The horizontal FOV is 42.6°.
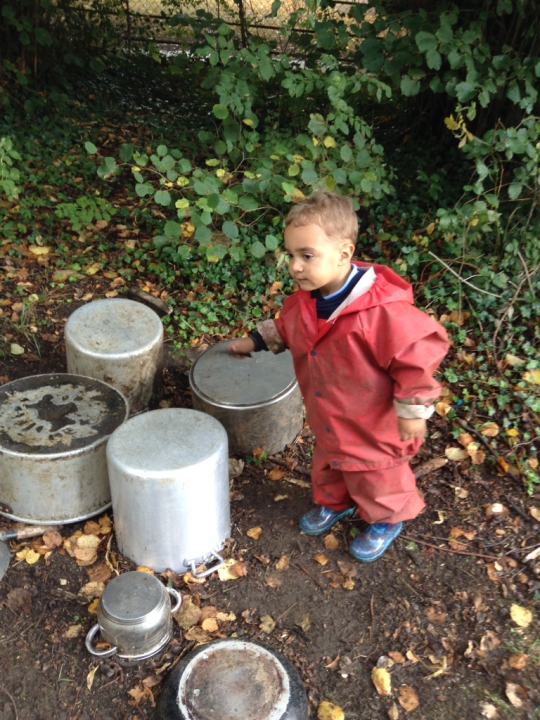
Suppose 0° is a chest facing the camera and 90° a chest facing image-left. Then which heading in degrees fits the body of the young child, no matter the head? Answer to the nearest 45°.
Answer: approximately 45°

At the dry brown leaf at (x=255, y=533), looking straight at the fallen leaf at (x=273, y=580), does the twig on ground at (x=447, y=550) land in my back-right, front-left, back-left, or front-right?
front-left

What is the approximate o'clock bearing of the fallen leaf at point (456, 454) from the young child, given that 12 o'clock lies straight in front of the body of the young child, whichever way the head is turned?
The fallen leaf is roughly at 6 o'clock from the young child.

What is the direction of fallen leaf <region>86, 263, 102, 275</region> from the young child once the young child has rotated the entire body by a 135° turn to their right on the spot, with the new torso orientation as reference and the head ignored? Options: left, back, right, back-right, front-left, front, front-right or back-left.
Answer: front-left

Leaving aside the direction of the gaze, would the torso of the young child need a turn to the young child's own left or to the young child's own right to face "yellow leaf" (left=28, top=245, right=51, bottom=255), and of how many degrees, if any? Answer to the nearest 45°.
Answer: approximately 90° to the young child's own right

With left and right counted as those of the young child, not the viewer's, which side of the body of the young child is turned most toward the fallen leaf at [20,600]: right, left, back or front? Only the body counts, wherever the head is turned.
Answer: front

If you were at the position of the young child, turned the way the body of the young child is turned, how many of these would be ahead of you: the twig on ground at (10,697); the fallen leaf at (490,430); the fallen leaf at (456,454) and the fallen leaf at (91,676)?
2

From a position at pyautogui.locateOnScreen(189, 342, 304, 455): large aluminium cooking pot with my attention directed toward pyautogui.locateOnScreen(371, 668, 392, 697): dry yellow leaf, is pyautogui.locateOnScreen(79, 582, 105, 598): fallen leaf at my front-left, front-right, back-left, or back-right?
front-right

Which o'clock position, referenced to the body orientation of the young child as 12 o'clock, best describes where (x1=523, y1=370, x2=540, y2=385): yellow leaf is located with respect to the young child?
The yellow leaf is roughly at 6 o'clock from the young child.

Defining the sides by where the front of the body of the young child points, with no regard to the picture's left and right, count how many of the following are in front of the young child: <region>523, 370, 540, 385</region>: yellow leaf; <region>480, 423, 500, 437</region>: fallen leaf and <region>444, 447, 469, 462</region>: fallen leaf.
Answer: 0

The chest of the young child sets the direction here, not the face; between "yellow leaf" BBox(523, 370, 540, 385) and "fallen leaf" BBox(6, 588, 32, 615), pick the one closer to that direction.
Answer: the fallen leaf

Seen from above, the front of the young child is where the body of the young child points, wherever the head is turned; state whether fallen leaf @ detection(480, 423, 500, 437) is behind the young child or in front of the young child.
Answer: behind
